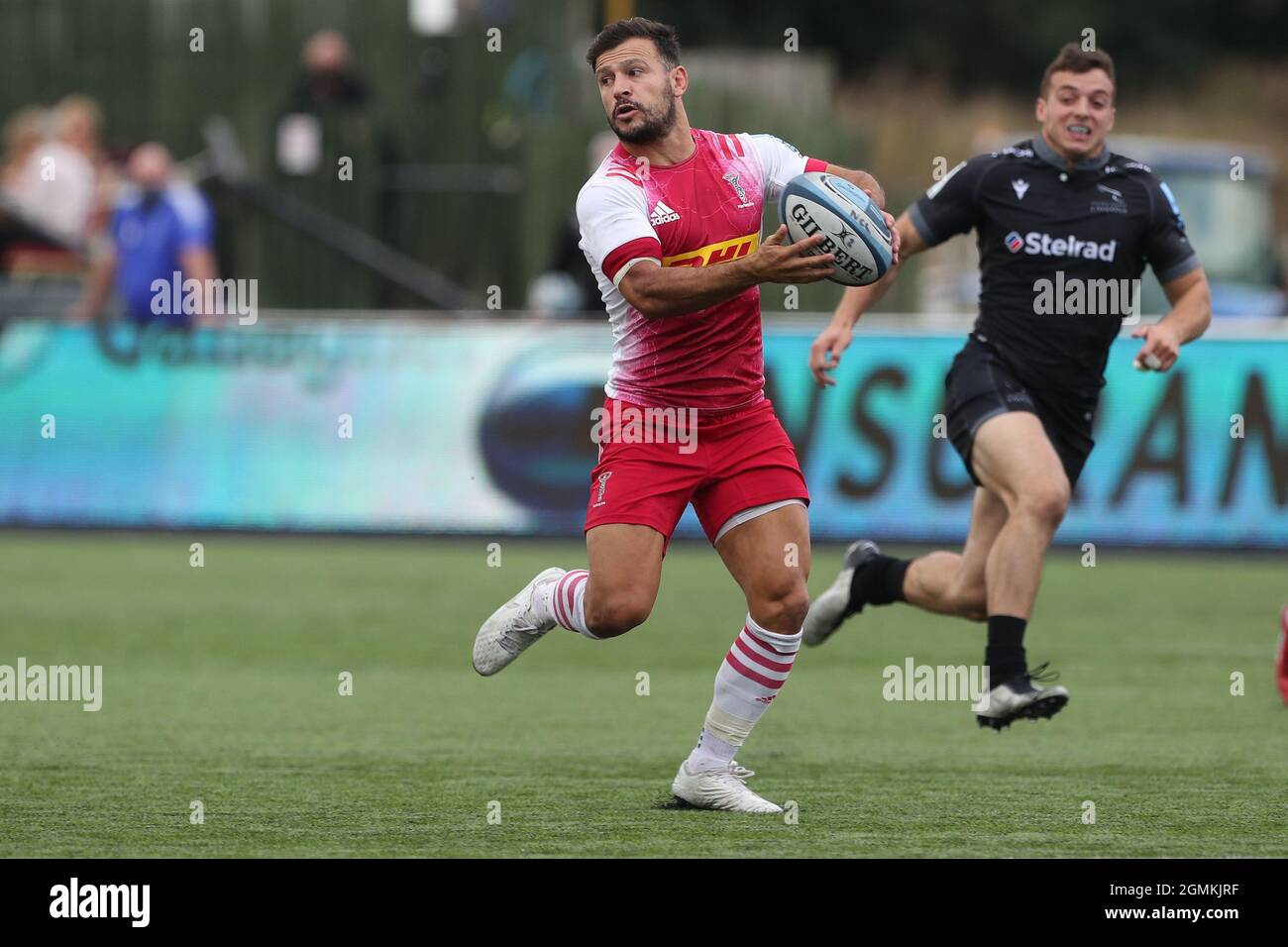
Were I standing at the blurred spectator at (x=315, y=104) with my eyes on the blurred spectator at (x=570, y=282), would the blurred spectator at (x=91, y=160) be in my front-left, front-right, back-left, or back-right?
back-right

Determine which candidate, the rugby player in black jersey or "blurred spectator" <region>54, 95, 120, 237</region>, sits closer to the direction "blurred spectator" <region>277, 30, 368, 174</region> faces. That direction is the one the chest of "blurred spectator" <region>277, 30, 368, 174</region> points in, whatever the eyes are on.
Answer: the rugby player in black jersey

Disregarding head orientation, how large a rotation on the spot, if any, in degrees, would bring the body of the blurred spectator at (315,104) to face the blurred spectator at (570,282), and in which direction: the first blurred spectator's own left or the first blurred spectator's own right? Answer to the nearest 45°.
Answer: approximately 45° to the first blurred spectator's own left

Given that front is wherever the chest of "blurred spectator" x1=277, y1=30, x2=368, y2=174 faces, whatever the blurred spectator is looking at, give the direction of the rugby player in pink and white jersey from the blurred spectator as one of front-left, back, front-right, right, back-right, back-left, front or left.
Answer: front

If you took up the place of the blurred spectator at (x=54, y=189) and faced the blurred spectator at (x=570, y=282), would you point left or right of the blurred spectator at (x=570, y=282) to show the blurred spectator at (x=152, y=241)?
right

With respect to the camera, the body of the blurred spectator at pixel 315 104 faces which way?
toward the camera

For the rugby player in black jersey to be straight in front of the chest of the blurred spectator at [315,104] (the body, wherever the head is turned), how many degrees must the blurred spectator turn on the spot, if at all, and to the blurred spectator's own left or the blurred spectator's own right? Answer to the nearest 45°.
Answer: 0° — they already face them

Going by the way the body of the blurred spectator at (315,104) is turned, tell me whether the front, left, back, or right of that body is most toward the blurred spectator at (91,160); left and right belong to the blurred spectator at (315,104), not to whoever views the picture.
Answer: right
